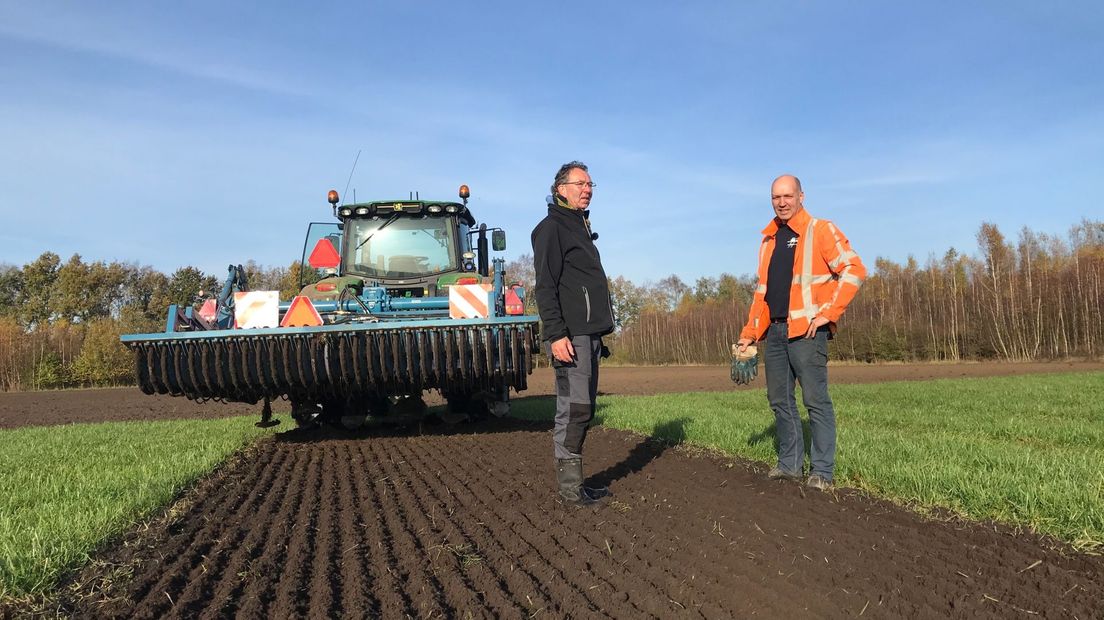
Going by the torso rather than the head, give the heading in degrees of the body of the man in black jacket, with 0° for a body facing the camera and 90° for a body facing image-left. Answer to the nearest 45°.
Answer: approximately 270°

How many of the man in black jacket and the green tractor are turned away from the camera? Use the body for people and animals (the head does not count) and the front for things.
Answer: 1

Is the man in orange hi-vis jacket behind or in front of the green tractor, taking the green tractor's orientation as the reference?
behind

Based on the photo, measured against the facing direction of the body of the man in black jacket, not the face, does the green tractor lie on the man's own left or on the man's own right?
on the man's own left

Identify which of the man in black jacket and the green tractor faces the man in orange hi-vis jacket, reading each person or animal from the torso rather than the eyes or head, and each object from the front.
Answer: the man in black jacket

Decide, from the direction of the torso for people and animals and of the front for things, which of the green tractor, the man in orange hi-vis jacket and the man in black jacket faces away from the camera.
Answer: the green tractor

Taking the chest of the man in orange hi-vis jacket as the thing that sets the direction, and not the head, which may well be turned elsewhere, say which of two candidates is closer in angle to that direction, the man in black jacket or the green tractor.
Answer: the man in black jacket

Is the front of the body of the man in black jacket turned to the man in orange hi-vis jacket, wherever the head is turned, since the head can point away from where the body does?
yes

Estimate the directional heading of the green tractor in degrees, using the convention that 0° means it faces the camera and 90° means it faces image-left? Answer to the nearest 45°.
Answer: approximately 180°
